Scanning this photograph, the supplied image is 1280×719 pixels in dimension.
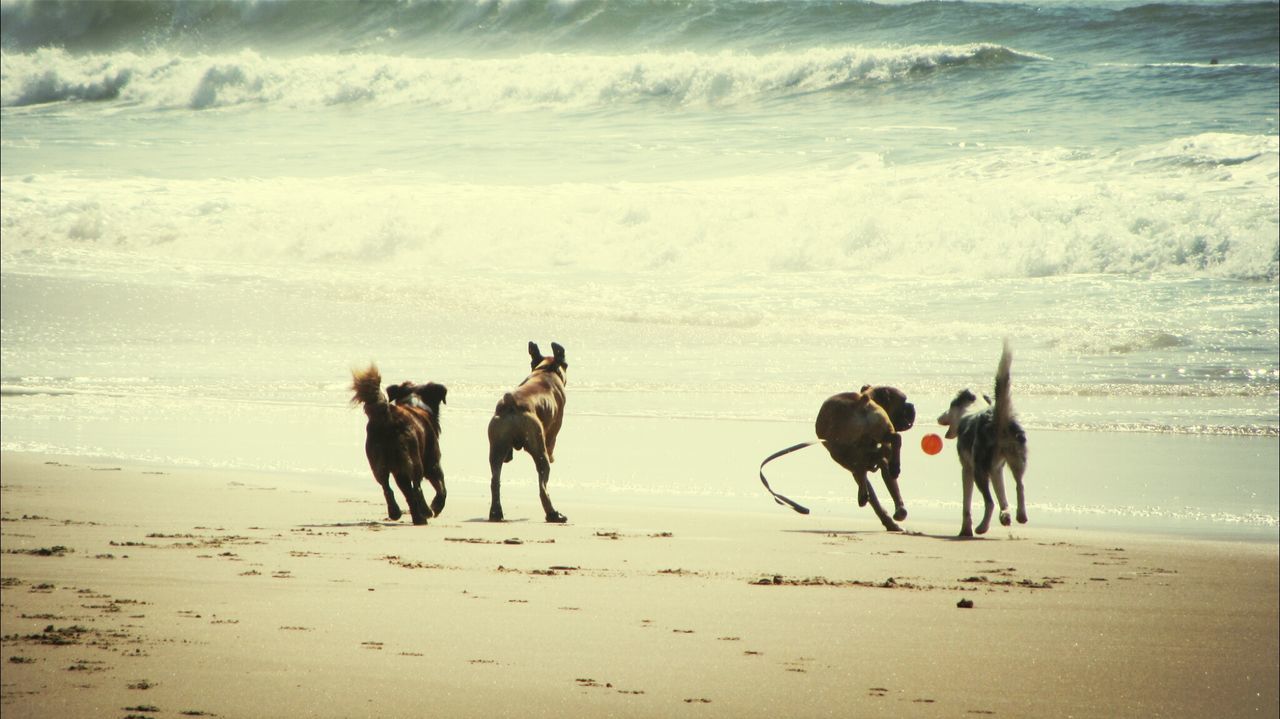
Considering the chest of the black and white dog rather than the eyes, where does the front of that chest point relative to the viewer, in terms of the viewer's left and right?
facing away from the viewer and to the left of the viewer

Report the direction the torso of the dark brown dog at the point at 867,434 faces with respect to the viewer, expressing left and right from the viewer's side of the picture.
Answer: facing away from the viewer and to the right of the viewer

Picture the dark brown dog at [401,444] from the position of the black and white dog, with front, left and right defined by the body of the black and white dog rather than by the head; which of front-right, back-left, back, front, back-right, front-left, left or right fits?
front-left

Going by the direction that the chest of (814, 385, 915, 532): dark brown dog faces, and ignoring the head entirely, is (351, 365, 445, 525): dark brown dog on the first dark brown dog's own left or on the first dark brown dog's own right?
on the first dark brown dog's own left
